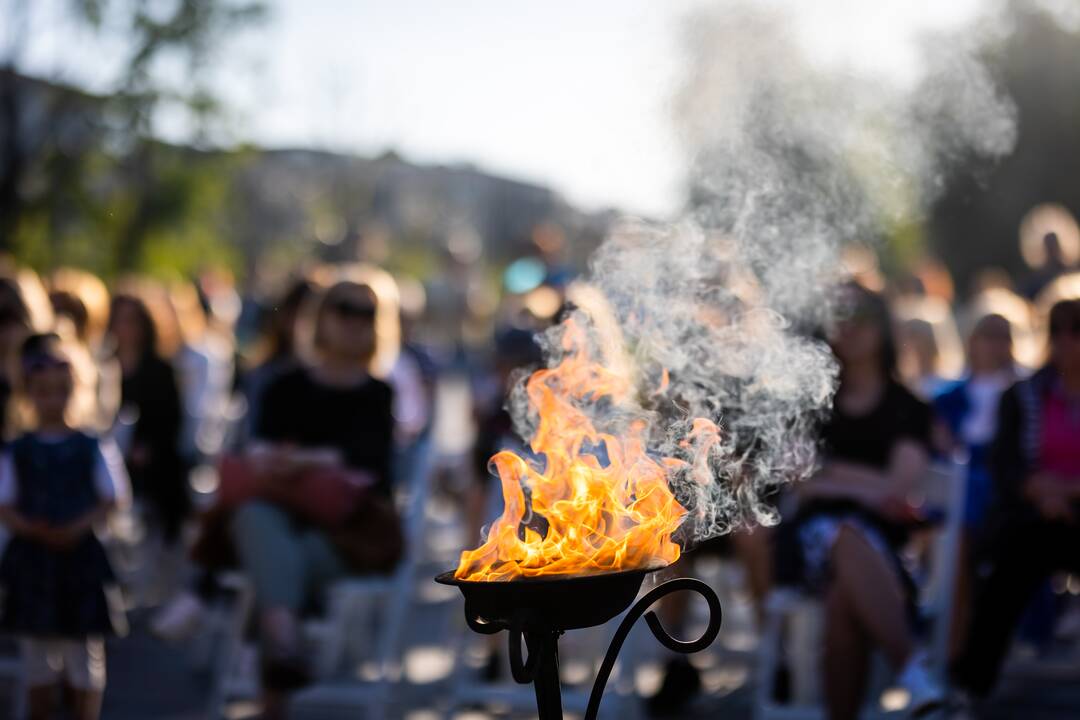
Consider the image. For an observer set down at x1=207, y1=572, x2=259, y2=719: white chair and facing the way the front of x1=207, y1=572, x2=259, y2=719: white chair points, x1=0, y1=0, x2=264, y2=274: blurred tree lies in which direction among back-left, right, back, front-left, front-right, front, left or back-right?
back-right

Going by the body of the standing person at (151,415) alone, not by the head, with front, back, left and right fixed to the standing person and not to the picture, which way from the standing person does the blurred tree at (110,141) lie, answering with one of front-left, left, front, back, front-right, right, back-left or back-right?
back-right

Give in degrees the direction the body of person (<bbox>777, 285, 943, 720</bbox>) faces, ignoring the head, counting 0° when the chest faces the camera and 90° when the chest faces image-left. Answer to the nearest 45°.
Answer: approximately 45°

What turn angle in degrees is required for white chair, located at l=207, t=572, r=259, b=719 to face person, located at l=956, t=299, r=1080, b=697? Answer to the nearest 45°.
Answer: approximately 135° to its left

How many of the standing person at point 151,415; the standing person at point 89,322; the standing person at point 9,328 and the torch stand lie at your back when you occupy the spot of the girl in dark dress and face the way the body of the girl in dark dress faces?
3

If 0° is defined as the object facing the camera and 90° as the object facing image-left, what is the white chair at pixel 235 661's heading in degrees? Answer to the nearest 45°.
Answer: approximately 45°
